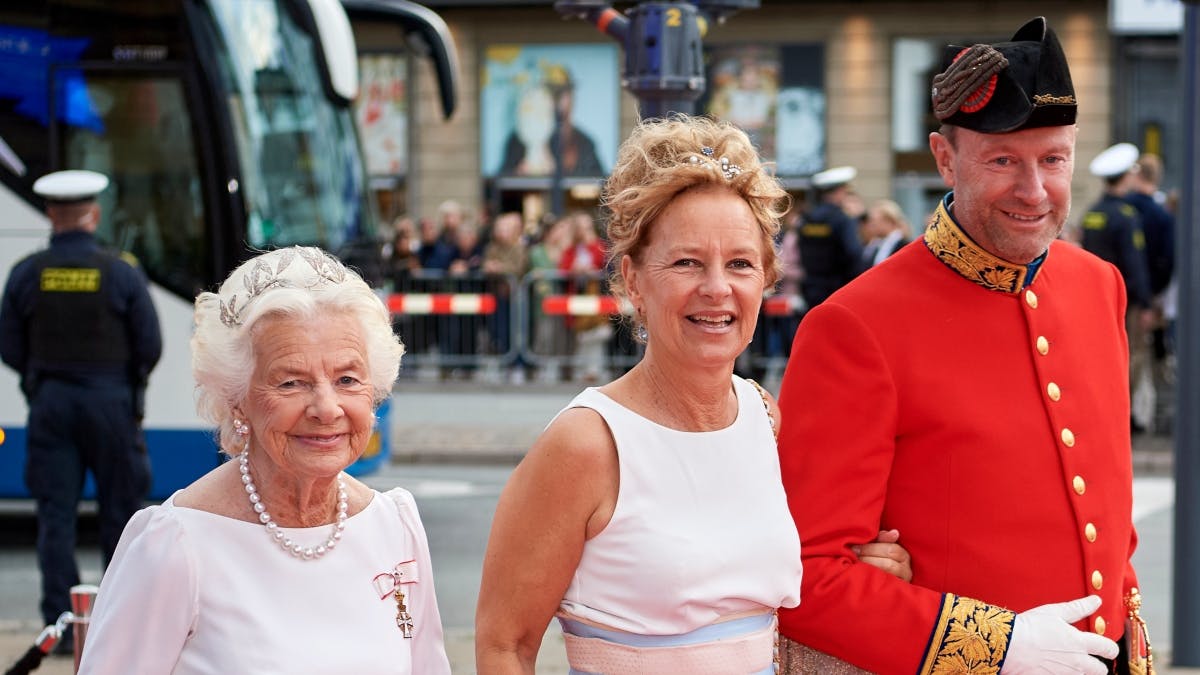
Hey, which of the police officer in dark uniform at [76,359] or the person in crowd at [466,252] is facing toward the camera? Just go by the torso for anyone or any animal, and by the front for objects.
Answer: the person in crowd

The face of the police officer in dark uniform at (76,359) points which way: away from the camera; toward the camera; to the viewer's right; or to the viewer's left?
away from the camera

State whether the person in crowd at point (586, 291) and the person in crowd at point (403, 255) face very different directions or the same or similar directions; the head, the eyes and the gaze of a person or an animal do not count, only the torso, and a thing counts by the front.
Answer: same or similar directions

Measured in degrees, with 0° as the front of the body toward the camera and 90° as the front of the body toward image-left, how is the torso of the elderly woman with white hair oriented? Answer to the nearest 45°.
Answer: approximately 315°

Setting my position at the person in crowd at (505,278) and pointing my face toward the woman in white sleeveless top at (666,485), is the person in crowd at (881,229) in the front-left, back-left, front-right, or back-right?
front-left

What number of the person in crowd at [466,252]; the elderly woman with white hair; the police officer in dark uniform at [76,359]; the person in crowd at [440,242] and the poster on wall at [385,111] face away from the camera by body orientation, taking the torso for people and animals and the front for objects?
1

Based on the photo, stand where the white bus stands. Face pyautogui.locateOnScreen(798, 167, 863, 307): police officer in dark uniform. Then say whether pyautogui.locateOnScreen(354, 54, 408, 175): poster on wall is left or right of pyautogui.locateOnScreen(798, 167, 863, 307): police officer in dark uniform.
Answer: left

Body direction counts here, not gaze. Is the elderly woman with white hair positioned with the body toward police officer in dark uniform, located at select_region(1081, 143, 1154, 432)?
no

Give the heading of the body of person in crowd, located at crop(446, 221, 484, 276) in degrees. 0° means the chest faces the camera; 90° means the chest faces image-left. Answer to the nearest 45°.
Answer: approximately 0°

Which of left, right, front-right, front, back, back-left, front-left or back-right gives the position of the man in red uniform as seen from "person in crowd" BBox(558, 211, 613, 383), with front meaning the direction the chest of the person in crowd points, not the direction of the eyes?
front

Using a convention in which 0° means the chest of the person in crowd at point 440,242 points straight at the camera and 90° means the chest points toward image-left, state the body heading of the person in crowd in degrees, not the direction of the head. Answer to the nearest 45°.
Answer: approximately 0°

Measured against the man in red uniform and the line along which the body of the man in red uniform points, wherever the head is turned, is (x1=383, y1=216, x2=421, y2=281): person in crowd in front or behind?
behind

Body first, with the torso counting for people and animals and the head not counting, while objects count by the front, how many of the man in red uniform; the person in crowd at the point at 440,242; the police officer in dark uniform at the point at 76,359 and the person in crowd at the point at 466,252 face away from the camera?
1

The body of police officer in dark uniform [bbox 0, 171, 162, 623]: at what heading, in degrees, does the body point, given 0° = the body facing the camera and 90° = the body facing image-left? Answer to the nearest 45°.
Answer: approximately 180°

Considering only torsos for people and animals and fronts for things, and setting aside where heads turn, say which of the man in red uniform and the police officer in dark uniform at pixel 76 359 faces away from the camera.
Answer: the police officer in dark uniform

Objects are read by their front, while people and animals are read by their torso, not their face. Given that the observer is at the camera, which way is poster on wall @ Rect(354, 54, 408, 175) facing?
facing the viewer

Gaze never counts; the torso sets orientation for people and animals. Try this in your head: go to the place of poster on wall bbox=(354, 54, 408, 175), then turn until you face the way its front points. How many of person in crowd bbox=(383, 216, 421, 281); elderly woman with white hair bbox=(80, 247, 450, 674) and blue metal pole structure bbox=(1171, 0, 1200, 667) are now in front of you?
3

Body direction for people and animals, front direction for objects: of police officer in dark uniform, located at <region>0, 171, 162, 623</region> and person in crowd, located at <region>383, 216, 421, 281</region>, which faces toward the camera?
the person in crowd

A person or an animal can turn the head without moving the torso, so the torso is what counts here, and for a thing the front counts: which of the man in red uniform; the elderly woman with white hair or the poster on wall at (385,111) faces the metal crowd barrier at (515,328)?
the poster on wall

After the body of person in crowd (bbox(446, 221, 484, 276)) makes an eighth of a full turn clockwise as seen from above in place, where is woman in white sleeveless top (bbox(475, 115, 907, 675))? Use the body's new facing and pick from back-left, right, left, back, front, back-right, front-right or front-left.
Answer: front-left

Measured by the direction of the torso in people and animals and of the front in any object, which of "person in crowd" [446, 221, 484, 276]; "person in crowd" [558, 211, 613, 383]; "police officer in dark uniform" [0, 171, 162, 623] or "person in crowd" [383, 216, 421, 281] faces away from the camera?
the police officer in dark uniform
